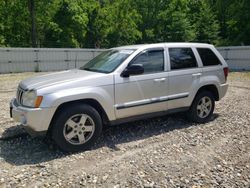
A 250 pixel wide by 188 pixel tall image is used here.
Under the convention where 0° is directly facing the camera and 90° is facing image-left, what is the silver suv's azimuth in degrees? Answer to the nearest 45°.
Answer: approximately 45°

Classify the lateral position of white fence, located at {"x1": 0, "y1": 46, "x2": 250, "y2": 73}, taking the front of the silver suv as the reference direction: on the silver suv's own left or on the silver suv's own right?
on the silver suv's own right

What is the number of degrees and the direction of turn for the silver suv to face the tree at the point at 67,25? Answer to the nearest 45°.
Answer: approximately 135° to its right

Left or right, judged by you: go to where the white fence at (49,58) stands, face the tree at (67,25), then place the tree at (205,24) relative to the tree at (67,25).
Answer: right

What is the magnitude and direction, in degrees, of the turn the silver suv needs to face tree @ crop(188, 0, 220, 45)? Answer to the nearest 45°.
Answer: approximately 135° to its right
